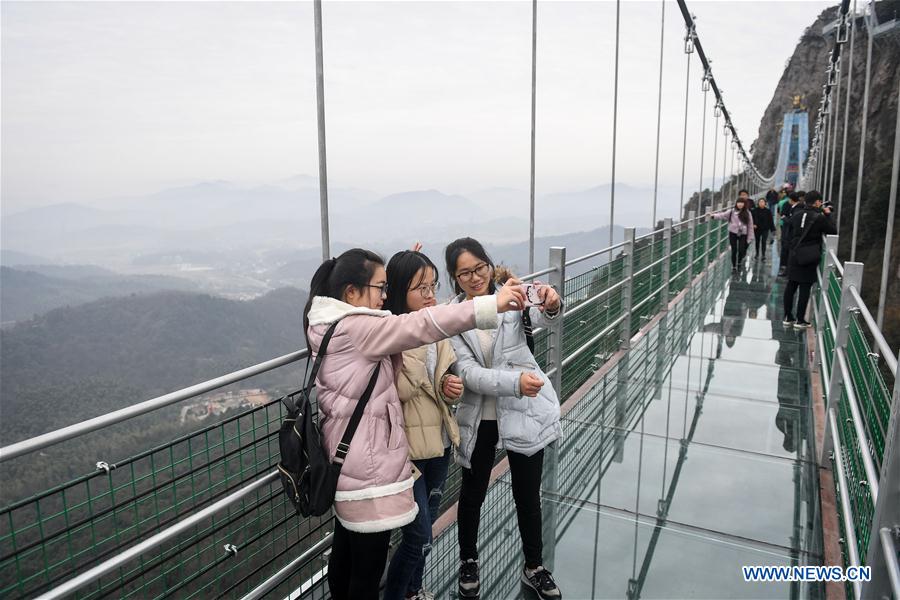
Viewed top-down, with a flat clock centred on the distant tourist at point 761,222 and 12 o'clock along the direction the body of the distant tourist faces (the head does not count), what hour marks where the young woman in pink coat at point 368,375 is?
The young woman in pink coat is roughly at 12 o'clock from the distant tourist.

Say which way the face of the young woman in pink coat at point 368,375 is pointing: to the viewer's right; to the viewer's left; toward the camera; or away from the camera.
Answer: to the viewer's right

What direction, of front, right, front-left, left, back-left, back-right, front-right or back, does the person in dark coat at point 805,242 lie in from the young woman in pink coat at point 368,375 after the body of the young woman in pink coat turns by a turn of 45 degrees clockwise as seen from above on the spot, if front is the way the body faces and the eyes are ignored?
left

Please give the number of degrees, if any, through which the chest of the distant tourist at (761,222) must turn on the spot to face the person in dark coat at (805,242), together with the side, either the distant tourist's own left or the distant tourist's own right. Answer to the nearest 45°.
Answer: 0° — they already face them

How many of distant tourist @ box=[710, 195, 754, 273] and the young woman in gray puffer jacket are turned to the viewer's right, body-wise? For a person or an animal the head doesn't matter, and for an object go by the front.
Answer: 0

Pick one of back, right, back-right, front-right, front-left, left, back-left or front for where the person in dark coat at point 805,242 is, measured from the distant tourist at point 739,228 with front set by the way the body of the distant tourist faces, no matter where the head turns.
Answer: front

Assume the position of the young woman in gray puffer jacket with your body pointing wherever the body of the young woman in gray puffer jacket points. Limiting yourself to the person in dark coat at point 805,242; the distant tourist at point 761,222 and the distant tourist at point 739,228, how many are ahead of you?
0

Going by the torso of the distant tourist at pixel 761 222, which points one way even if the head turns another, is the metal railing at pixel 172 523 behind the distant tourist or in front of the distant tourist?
in front

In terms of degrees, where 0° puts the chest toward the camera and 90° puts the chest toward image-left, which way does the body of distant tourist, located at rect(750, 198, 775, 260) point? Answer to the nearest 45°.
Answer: approximately 0°

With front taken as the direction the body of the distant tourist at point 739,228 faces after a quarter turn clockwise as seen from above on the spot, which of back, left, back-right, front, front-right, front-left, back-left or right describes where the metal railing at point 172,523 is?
left

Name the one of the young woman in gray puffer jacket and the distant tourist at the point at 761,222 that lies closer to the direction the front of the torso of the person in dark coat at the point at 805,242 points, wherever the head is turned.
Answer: the distant tourist

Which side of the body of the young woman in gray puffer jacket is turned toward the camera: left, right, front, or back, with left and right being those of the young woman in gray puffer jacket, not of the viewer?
front

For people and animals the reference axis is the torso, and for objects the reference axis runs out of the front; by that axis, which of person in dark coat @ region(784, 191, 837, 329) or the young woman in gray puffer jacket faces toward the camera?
the young woman in gray puffer jacket

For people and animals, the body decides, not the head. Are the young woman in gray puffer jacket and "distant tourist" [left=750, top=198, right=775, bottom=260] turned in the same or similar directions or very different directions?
same or similar directions

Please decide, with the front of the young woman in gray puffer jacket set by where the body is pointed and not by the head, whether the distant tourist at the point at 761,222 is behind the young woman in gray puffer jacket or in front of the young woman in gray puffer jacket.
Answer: behind

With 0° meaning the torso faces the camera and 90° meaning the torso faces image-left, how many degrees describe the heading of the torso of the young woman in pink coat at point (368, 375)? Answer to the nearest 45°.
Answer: approximately 270°

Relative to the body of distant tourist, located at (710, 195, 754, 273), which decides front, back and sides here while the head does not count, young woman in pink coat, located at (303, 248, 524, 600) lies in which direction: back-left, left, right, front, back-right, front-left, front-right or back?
front

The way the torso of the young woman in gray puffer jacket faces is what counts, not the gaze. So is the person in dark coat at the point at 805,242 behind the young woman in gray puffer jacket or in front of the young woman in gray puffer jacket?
behind

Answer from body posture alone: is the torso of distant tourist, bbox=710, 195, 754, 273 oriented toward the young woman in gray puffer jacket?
yes

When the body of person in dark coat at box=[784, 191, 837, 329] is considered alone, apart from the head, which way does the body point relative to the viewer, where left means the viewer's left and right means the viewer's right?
facing away from the viewer and to the right of the viewer
